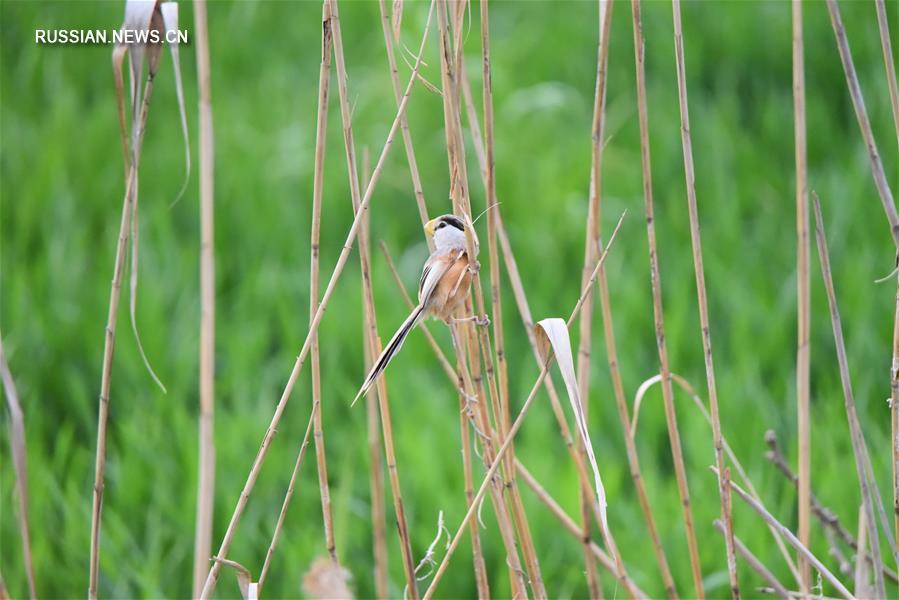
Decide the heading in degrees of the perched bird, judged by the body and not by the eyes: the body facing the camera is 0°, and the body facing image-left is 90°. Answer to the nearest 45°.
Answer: approximately 270°
